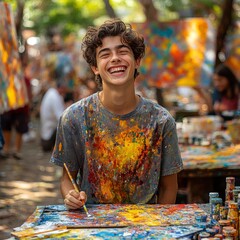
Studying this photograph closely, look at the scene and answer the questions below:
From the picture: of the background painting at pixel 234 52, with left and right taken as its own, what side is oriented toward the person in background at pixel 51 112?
right

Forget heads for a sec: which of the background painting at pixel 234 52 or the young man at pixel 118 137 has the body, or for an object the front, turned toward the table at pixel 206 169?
the background painting

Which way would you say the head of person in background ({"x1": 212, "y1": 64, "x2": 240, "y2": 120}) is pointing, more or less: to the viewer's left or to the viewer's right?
to the viewer's left

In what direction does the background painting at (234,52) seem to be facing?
toward the camera

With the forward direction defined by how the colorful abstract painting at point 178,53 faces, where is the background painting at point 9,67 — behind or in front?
in front

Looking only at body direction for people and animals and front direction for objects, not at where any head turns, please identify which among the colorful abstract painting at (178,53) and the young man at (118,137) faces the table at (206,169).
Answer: the colorful abstract painting

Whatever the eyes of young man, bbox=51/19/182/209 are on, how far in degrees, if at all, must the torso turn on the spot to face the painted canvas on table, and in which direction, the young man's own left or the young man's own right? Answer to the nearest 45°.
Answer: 0° — they already face it

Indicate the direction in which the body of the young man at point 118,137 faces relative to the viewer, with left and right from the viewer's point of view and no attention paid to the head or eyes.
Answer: facing the viewer

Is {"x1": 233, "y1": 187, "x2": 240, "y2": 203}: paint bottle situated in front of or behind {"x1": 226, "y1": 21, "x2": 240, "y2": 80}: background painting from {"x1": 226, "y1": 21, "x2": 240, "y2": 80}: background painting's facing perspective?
in front
